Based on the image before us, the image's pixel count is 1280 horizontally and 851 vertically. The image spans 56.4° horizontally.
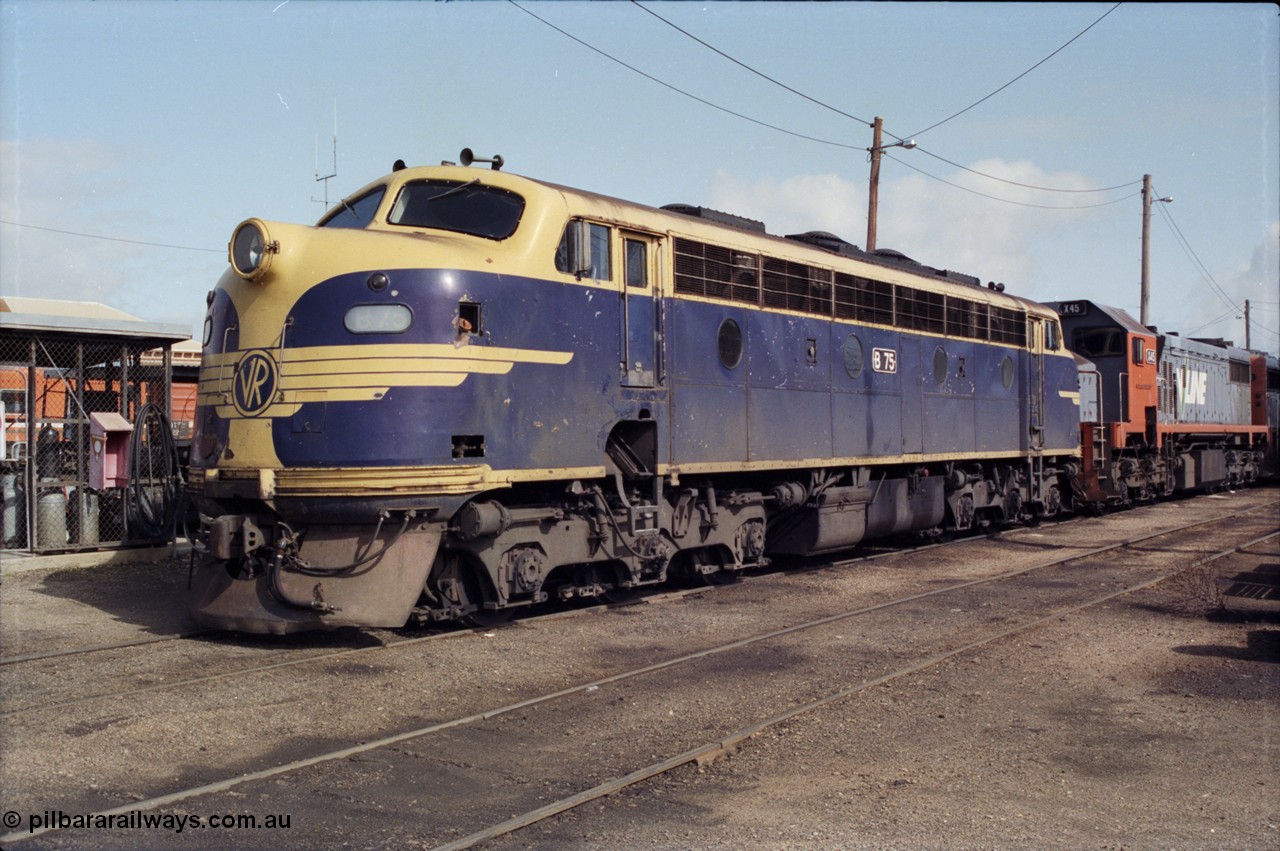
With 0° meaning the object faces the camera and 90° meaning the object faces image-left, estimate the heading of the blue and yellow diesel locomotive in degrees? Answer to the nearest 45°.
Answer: approximately 45°

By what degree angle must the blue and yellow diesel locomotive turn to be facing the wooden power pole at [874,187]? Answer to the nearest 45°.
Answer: approximately 135° to its right

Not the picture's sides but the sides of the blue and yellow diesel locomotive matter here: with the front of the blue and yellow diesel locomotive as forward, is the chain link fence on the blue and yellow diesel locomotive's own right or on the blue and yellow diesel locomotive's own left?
on the blue and yellow diesel locomotive's own right

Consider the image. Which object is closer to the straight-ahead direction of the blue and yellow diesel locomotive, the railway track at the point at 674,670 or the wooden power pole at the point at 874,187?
the railway track
